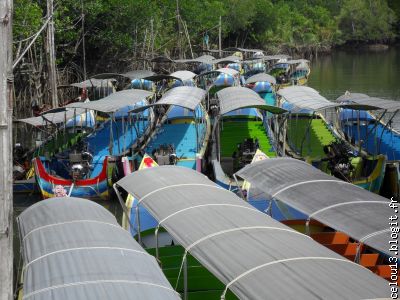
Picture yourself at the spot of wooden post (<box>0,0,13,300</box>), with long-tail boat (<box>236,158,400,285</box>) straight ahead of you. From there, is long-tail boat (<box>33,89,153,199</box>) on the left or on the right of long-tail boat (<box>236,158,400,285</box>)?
left

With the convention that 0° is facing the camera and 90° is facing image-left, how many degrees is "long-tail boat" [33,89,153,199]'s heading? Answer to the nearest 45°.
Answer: approximately 225°

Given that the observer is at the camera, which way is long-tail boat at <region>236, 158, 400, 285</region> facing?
facing away from the viewer and to the left of the viewer

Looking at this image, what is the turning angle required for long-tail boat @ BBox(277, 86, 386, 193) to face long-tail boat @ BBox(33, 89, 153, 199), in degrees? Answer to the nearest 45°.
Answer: approximately 45° to its left

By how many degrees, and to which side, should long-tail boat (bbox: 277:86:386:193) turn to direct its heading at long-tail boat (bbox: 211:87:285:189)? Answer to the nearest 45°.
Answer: approximately 45° to its left

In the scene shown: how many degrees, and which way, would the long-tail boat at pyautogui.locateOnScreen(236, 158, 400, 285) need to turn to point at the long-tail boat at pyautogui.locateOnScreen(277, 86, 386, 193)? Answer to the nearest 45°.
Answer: approximately 45° to its right

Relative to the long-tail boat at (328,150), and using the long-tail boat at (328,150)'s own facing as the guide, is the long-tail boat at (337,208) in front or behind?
behind

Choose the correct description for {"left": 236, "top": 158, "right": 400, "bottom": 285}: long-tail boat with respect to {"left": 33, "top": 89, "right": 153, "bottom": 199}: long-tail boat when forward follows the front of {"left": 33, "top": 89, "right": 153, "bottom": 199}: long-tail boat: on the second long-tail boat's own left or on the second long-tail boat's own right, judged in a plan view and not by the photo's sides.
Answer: on the second long-tail boat's own right

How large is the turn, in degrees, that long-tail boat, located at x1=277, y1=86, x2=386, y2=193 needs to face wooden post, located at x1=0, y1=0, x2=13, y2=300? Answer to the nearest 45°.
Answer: approximately 135° to its left

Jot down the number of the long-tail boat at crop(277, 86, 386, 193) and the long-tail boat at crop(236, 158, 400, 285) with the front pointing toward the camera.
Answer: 0

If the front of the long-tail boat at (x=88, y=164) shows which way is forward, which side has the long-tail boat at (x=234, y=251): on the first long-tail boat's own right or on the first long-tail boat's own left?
on the first long-tail boat's own right
